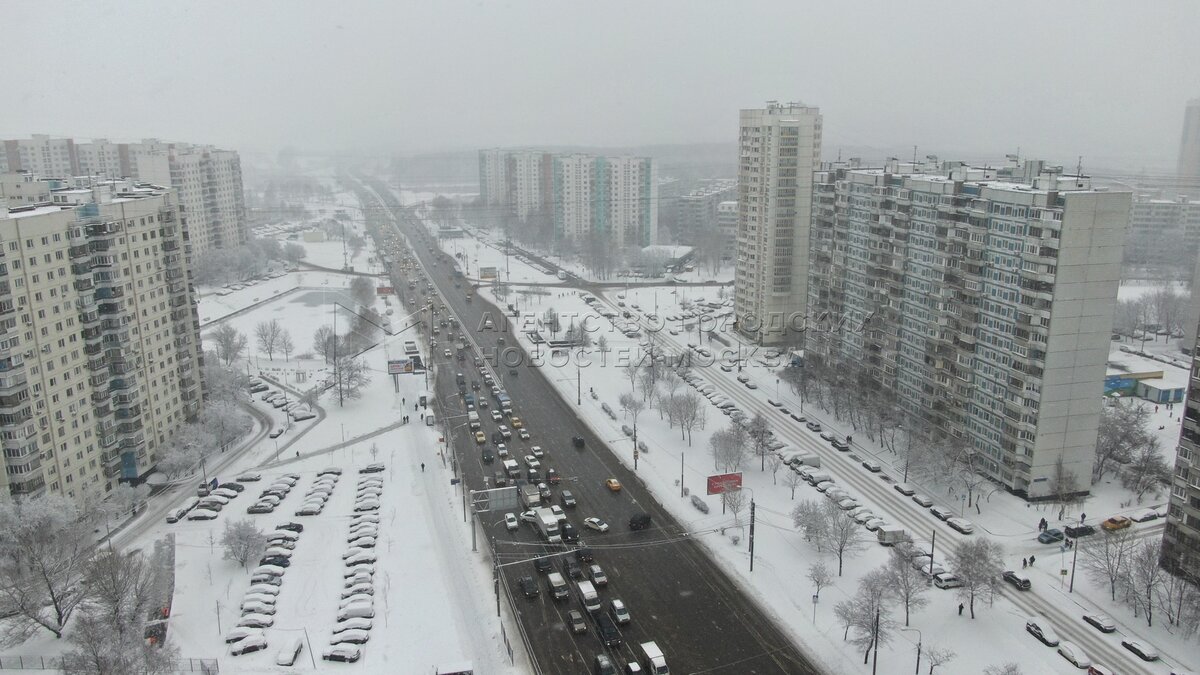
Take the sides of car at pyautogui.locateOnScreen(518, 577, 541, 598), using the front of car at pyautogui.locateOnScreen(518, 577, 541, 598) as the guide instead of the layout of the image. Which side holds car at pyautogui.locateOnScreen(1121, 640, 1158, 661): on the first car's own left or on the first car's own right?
on the first car's own left

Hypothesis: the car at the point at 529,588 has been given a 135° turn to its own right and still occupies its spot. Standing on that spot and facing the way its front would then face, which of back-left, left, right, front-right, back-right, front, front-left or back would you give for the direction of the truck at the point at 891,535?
back-right

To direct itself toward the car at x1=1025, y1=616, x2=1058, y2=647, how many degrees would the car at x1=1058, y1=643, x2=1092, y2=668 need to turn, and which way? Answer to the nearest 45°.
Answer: approximately 180°

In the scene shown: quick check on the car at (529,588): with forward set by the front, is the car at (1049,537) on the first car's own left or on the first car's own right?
on the first car's own left

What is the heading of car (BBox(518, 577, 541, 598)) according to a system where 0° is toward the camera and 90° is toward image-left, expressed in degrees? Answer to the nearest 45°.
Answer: approximately 0°

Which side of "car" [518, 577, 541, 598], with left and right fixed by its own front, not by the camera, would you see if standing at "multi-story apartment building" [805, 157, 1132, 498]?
left

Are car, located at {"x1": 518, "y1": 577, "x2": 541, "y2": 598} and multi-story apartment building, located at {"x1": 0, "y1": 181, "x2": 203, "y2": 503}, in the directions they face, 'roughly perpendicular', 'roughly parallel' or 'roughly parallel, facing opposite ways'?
roughly perpendicular

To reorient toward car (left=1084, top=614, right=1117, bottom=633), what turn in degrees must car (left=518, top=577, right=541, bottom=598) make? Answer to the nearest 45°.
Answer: approximately 90° to its left

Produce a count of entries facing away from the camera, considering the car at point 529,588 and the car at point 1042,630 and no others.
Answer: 0

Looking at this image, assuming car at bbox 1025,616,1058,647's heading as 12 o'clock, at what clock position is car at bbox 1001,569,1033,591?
car at bbox 1001,569,1033,591 is roughly at 7 o'clock from car at bbox 1025,616,1058,647.

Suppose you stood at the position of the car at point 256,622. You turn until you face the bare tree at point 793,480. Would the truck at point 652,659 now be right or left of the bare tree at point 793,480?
right
